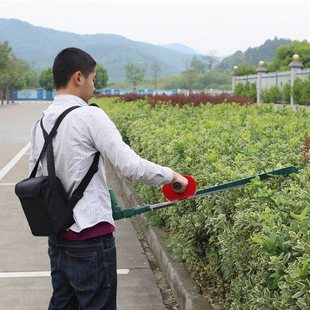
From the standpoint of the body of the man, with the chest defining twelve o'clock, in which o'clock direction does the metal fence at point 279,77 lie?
The metal fence is roughly at 11 o'clock from the man.

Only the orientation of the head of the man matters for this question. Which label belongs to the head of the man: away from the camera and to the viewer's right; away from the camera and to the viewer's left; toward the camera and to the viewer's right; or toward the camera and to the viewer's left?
away from the camera and to the viewer's right

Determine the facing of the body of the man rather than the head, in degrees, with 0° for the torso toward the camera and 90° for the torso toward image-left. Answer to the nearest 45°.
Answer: approximately 225°

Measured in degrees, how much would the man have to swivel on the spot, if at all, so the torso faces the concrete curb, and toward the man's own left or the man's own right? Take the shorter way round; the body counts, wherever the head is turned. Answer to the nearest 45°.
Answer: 0° — they already face it

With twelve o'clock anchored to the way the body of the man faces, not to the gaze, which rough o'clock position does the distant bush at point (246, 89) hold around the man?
The distant bush is roughly at 11 o'clock from the man.

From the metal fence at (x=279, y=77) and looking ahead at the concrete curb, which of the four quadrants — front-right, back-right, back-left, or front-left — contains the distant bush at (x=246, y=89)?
back-right
